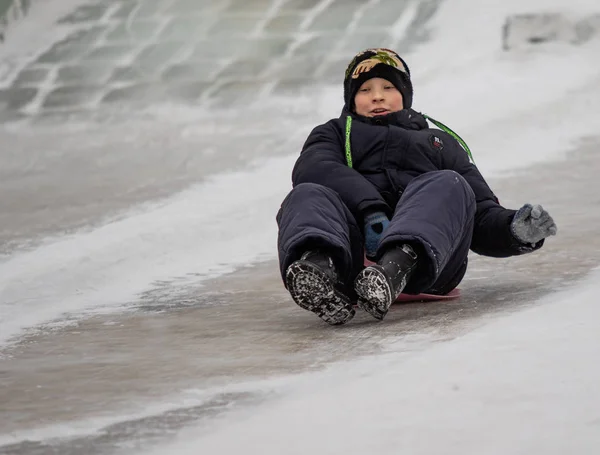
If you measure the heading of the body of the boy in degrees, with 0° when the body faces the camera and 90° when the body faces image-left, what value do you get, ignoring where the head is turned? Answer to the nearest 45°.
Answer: approximately 0°
